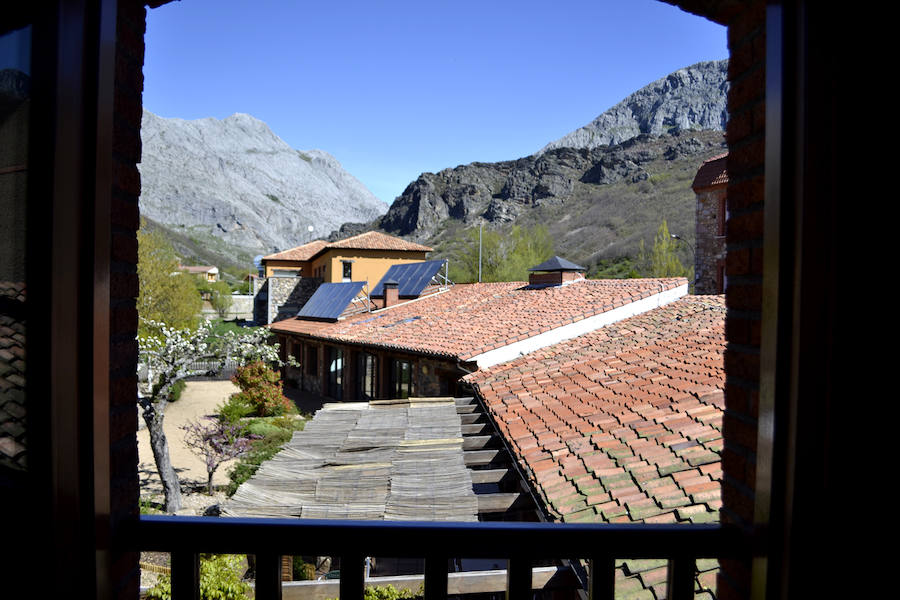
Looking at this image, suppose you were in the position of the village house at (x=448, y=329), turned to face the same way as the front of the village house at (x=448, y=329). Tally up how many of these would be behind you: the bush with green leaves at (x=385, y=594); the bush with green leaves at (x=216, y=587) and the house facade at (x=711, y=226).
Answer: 1

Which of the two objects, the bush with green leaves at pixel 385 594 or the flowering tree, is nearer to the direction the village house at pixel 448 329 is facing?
the flowering tree

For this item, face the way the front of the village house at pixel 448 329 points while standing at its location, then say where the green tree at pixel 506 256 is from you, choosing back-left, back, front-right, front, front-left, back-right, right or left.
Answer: back-right

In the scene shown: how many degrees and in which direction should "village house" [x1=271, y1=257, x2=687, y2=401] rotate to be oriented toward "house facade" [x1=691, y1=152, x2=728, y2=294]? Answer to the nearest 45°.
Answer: approximately 180°

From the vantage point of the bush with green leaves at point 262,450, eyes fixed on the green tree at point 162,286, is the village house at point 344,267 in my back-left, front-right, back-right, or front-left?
front-right

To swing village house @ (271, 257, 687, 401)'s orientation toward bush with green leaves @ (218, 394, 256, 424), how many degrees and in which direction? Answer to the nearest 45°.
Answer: approximately 45° to its right

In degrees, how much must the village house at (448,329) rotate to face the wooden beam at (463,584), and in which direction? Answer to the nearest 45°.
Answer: approximately 45° to its left

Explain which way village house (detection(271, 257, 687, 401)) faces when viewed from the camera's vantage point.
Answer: facing the viewer and to the left of the viewer

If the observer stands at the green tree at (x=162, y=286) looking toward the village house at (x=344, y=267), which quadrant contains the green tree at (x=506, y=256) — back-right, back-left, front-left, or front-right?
front-right

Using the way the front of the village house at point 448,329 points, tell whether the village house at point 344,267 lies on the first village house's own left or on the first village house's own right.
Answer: on the first village house's own right

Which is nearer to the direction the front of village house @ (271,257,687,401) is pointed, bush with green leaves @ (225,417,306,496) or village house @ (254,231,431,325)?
the bush with green leaves

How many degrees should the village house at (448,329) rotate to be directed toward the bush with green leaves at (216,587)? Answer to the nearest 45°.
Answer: approximately 45° to its left

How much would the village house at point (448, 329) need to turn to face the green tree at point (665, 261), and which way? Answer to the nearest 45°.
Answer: approximately 180°

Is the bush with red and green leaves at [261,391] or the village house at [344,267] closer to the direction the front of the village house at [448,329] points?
the bush with red and green leaves

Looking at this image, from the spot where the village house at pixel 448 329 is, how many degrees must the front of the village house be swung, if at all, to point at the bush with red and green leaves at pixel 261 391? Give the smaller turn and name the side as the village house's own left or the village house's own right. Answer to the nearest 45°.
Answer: approximately 45° to the village house's own right
